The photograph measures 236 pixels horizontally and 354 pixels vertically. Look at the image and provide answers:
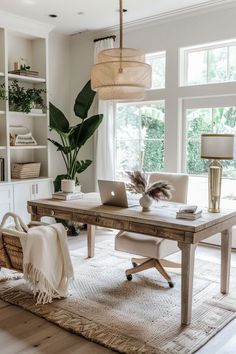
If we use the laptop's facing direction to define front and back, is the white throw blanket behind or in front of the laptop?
behind

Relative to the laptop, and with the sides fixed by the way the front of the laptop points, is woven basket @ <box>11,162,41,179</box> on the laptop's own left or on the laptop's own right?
on the laptop's own left

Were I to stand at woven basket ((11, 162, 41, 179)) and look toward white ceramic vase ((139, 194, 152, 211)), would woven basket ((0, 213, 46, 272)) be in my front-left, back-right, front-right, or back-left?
front-right

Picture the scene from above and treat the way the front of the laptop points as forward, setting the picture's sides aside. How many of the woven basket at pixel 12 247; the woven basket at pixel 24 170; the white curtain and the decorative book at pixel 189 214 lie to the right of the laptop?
1

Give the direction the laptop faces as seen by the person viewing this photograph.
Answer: facing away from the viewer and to the right of the viewer

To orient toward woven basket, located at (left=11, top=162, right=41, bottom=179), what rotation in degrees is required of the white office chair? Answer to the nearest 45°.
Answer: approximately 90° to its right

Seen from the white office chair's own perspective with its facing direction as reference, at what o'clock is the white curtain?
The white curtain is roughly at 4 o'clock from the white office chair.

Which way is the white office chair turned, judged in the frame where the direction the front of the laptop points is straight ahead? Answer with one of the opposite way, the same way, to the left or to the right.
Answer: the opposite way

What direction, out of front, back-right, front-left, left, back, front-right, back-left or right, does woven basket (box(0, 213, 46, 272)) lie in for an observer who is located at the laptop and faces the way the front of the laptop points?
back-left
